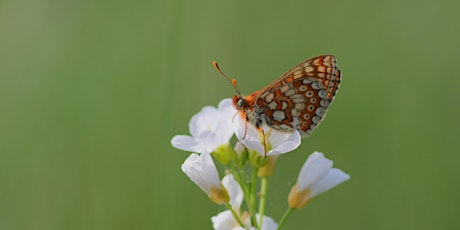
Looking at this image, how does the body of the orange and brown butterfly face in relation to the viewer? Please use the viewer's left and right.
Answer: facing to the left of the viewer
